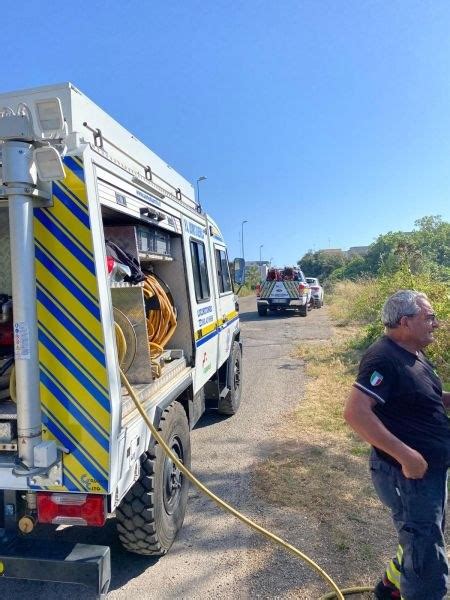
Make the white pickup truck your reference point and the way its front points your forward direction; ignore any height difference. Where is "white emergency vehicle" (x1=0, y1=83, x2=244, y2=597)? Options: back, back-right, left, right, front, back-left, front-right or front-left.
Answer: back

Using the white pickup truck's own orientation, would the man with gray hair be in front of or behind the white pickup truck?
behind

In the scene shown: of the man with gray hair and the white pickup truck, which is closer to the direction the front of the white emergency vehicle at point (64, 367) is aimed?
the white pickup truck

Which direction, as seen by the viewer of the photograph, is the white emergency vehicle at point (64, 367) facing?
facing away from the viewer and to the right of the viewer

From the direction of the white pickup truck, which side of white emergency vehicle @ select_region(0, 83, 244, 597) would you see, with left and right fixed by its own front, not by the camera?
front

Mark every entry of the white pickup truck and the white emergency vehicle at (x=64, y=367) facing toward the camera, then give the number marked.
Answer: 0

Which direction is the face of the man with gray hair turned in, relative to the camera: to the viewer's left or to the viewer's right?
to the viewer's right

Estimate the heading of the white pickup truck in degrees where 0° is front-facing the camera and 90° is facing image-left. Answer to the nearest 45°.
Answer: approximately 180°
